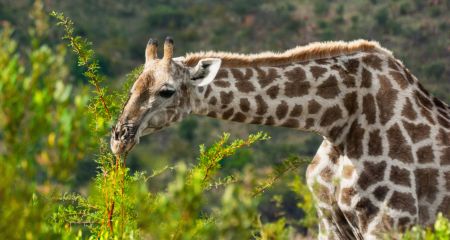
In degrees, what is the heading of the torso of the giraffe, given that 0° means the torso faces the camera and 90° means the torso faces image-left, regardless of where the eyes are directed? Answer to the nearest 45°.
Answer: approximately 90°
